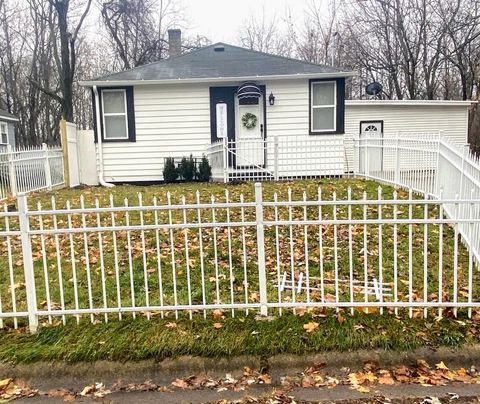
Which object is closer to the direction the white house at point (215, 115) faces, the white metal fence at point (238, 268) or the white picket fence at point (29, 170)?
the white metal fence

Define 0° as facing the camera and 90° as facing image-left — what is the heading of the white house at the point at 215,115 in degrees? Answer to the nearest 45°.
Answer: approximately 0°

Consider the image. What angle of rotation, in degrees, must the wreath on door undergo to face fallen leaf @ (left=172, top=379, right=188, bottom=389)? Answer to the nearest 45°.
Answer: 0° — it already faces it

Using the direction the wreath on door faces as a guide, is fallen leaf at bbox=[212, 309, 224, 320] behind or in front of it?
in front

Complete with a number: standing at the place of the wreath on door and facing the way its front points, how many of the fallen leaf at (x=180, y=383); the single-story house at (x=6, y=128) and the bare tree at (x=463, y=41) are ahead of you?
1

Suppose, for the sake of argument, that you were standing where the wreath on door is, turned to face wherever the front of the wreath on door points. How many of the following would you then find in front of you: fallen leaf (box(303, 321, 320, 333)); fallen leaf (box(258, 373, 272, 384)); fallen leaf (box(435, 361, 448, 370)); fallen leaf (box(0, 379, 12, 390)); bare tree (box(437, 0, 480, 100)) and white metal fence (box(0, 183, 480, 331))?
5

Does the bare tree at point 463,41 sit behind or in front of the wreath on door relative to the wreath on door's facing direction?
behind

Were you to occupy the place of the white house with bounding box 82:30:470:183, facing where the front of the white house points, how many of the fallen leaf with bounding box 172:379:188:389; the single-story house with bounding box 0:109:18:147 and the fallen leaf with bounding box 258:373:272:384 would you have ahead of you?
2

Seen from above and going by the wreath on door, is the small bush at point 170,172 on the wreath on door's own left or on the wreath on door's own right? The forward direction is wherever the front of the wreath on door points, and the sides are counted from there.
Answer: on the wreath on door's own right

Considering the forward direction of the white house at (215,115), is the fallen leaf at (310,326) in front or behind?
in front

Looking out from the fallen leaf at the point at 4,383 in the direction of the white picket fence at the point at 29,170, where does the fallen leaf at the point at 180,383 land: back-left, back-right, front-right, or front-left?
back-right

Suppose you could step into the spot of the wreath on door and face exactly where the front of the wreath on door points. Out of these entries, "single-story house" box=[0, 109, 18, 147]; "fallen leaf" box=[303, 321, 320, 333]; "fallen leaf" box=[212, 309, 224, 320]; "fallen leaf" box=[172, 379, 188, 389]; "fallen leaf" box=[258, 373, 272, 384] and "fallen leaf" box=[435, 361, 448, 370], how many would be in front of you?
5

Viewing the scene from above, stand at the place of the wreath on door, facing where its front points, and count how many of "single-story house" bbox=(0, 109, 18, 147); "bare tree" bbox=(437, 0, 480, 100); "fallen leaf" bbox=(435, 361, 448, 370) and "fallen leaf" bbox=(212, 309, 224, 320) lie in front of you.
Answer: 2

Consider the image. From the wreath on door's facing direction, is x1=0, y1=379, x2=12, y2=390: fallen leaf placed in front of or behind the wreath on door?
in front
